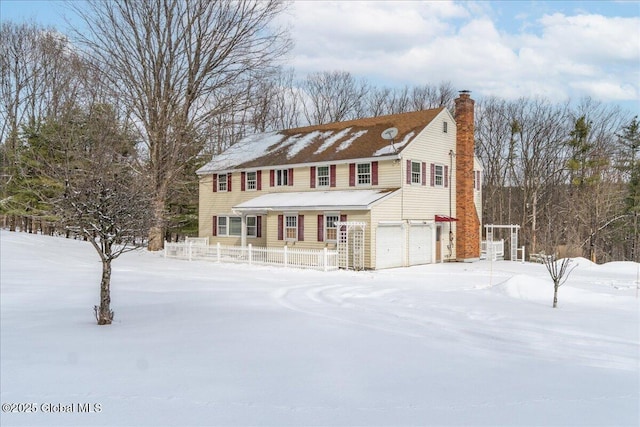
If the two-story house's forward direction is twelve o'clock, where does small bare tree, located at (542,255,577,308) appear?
The small bare tree is roughly at 10 o'clock from the two-story house.

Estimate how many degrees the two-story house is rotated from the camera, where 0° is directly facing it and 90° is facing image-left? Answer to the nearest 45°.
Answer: approximately 45°

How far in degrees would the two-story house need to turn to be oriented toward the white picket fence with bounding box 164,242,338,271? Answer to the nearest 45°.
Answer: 0° — it already faces it

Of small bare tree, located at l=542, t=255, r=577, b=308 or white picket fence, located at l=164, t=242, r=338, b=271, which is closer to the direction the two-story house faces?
the white picket fence
